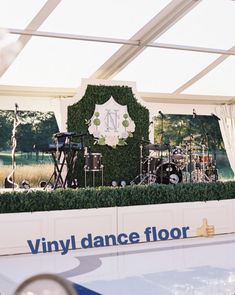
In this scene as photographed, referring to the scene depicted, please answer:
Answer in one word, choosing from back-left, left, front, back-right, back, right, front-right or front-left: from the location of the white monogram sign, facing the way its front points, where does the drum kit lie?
left

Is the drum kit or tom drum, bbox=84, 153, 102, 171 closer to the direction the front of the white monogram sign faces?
the tom drum

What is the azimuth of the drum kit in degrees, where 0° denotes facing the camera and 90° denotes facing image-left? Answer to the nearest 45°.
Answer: approximately 0°

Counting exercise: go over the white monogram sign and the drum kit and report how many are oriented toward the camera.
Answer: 2

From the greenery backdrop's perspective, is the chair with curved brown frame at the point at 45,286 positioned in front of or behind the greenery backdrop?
in front

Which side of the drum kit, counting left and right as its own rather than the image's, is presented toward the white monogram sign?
right

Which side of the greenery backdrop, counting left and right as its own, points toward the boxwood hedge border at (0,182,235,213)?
front
